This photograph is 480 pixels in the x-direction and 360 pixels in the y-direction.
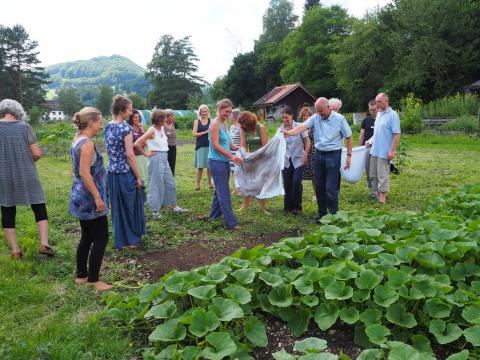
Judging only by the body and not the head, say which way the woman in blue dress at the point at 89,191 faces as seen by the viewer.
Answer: to the viewer's right

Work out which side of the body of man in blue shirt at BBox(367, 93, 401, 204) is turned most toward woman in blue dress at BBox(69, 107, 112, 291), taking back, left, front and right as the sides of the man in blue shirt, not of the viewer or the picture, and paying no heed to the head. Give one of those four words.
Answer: front

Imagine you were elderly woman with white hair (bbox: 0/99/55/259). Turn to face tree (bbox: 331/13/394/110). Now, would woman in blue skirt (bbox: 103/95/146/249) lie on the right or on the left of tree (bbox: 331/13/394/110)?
right

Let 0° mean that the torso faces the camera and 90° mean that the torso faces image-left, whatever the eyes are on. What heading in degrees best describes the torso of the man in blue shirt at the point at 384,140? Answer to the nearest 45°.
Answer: approximately 45°

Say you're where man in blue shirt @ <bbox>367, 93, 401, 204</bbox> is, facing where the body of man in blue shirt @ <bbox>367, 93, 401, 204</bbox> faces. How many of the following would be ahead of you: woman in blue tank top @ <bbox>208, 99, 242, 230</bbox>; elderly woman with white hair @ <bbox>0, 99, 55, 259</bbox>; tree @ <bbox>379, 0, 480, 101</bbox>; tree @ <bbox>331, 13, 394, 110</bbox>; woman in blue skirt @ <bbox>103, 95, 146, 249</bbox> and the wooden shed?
3

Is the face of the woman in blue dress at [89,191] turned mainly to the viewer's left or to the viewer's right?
to the viewer's right

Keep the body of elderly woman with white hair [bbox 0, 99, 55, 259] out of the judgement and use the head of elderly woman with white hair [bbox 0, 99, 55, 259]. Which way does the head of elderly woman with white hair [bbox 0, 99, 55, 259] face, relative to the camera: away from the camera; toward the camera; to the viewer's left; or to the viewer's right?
away from the camera

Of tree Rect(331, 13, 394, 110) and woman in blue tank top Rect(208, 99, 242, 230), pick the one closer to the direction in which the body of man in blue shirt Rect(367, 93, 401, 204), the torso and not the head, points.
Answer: the woman in blue tank top

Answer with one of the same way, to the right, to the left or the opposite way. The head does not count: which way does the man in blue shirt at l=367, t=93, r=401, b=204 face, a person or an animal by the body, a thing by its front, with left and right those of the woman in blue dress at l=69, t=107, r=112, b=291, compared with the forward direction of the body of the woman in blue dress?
the opposite way

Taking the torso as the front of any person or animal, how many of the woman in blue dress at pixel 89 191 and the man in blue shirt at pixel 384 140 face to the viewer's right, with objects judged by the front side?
1

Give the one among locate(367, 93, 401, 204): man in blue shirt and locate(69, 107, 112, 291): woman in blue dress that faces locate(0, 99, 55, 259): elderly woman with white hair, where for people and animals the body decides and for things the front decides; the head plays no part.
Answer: the man in blue shirt

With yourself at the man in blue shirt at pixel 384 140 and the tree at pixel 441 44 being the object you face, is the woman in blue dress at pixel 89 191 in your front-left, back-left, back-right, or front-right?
back-left

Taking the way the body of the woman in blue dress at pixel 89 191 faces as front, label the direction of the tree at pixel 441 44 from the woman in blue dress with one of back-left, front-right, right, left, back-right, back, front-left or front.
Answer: front-left

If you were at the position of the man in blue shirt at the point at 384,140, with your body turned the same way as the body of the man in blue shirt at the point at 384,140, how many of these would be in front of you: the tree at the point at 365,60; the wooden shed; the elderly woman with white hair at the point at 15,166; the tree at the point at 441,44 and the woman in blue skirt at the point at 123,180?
2

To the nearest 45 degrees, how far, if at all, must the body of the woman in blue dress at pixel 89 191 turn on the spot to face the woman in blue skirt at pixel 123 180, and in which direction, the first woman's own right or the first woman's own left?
approximately 90° to the first woman's own left

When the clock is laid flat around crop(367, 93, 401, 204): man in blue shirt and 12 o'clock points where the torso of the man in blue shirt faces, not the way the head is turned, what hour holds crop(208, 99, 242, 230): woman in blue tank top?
The woman in blue tank top is roughly at 12 o'clock from the man in blue shirt.

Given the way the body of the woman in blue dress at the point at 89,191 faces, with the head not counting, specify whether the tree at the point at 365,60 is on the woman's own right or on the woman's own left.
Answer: on the woman's own left
